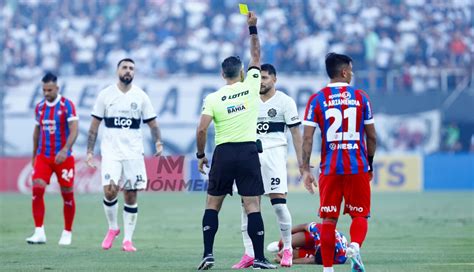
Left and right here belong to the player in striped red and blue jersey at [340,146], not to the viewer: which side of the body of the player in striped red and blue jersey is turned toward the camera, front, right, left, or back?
back

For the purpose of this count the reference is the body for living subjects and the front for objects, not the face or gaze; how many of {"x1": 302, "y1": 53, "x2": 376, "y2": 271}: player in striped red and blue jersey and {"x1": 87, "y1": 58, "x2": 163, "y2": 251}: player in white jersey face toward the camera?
1

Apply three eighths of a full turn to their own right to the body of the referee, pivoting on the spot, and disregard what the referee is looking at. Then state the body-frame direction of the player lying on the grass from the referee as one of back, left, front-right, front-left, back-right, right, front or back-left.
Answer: left

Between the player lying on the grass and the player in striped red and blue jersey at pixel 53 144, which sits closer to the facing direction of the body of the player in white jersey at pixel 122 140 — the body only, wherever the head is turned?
the player lying on the grass

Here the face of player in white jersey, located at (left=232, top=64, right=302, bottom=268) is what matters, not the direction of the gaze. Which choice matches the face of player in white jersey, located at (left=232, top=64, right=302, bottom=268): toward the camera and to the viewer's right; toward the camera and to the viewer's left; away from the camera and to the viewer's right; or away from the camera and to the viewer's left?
toward the camera and to the viewer's left

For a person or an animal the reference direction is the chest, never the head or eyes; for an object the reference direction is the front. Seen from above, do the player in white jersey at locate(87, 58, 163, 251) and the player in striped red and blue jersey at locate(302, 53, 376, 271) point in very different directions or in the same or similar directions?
very different directions
